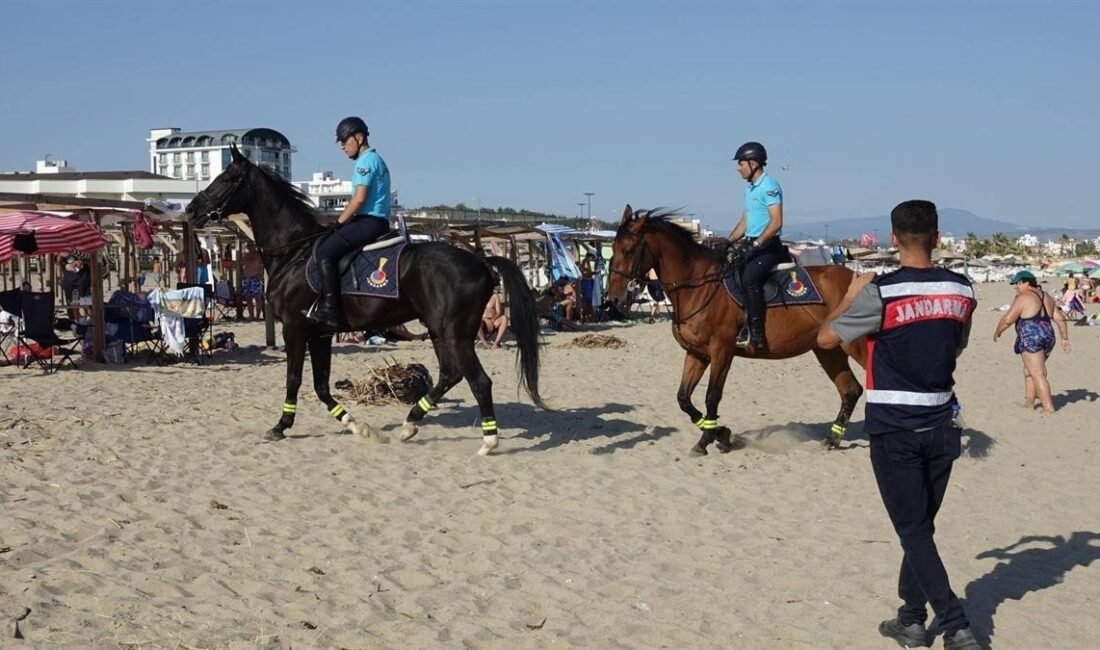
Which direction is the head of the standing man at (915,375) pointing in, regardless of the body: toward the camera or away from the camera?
away from the camera

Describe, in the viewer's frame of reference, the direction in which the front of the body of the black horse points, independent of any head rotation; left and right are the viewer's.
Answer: facing to the left of the viewer

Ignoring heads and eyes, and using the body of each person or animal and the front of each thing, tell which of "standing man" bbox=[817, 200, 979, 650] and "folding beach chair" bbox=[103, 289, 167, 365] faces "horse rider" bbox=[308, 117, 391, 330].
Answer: the standing man

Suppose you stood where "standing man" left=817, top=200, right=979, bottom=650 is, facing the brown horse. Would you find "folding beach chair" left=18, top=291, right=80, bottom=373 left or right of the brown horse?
left

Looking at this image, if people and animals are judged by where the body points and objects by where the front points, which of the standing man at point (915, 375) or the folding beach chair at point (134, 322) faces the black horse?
the standing man

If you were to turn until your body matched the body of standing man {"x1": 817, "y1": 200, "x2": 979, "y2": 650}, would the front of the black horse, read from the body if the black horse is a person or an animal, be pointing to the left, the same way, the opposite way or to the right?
to the left

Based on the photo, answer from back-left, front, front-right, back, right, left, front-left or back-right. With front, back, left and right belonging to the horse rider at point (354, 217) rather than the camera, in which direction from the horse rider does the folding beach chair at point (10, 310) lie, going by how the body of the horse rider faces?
front-right

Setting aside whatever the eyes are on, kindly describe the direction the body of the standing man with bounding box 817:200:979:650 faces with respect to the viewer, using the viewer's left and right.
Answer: facing away from the viewer and to the left of the viewer

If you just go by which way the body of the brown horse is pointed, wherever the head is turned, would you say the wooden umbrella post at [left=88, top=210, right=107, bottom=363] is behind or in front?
in front

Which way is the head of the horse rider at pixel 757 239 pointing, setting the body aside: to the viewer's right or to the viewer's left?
to the viewer's left

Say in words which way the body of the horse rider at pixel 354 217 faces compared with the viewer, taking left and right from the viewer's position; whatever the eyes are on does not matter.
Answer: facing to the left of the viewer

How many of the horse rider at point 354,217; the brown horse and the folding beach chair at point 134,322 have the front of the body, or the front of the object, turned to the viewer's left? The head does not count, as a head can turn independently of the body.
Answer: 2

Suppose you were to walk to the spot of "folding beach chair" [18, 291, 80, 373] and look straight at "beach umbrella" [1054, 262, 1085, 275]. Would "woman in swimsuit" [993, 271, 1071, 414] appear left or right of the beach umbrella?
right

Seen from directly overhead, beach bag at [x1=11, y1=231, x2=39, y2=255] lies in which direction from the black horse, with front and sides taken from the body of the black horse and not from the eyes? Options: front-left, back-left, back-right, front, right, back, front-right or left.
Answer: front-right

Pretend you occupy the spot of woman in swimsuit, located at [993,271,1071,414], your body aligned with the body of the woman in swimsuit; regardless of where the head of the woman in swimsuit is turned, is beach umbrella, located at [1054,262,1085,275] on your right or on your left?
on your right
